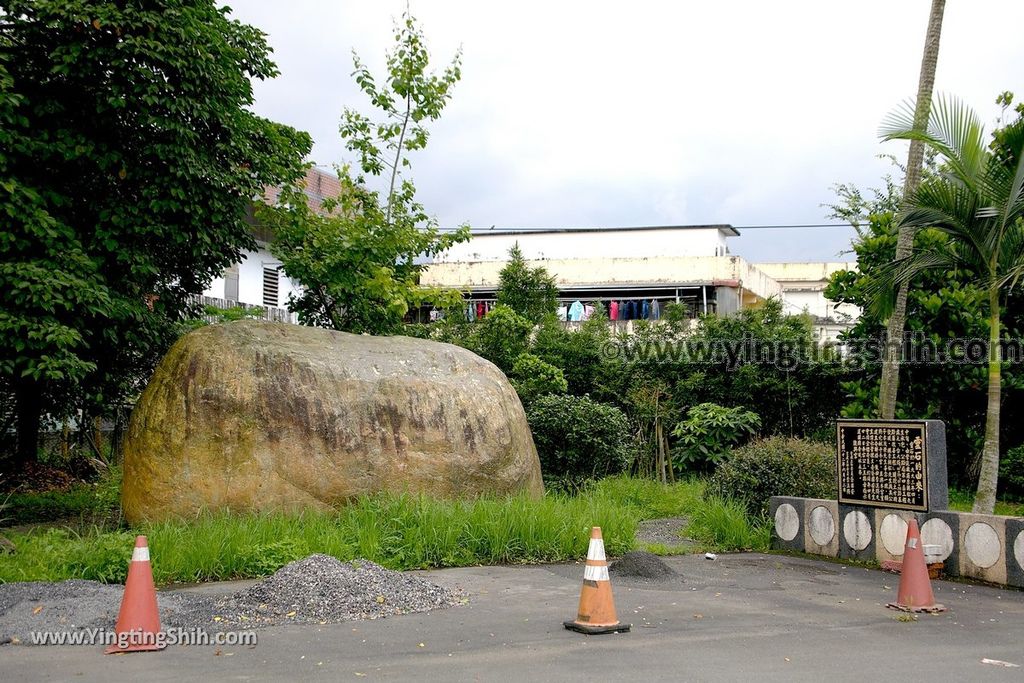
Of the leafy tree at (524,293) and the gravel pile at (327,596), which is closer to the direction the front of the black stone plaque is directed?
the gravel pile

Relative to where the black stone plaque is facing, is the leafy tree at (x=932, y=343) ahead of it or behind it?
behind

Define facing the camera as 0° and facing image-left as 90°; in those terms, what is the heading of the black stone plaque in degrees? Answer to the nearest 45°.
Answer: approximately 45°

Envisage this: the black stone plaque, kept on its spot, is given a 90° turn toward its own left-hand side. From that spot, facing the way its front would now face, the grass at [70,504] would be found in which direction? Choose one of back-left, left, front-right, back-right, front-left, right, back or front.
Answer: back-right

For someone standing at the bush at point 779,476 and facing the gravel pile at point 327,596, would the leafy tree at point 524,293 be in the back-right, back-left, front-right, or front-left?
back-right

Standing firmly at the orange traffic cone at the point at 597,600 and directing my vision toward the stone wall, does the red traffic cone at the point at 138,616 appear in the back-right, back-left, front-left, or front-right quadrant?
back-left

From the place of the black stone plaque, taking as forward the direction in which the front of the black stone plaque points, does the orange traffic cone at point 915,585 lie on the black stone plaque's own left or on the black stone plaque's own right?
on the black stone plaque's own left

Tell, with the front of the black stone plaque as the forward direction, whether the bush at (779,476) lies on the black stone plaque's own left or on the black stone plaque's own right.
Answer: on the black stone plaque's own right

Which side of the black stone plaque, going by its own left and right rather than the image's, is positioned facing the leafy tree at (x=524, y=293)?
right

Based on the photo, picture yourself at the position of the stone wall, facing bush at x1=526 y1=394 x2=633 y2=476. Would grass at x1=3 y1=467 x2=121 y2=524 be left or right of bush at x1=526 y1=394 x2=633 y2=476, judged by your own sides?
left
